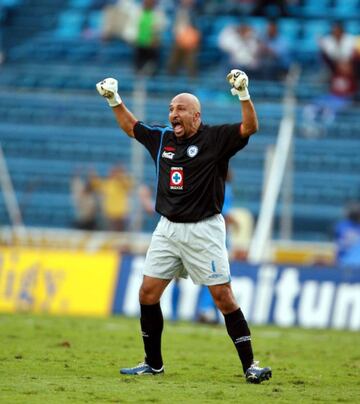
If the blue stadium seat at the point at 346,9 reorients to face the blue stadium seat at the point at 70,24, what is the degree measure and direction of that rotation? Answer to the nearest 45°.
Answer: approximately 90° to its right

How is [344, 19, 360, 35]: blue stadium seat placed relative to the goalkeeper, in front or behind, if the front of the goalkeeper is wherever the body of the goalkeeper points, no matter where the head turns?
behind

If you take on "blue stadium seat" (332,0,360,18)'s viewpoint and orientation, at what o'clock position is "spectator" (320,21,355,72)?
The spectator is roughly at 12 o'clock from the blue stadium seat.

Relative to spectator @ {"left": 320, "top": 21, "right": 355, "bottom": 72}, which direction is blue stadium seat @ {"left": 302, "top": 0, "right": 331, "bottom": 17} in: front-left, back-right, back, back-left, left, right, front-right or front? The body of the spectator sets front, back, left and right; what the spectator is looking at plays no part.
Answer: back

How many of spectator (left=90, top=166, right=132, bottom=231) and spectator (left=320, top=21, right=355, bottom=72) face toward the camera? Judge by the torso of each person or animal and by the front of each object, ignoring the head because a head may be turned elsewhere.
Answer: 2

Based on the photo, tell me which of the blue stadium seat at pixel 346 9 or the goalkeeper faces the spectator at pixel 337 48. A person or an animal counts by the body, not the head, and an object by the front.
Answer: the blue stadium seat

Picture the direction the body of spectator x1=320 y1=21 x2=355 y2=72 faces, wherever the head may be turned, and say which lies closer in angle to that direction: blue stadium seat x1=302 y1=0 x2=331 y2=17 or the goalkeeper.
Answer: the goalkeeper

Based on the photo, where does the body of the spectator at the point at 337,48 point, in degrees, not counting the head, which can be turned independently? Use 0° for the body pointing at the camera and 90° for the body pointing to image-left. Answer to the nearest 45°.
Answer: approximately 0°

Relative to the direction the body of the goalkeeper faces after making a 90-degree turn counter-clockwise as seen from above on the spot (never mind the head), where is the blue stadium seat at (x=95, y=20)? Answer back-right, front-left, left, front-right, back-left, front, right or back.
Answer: back-left
